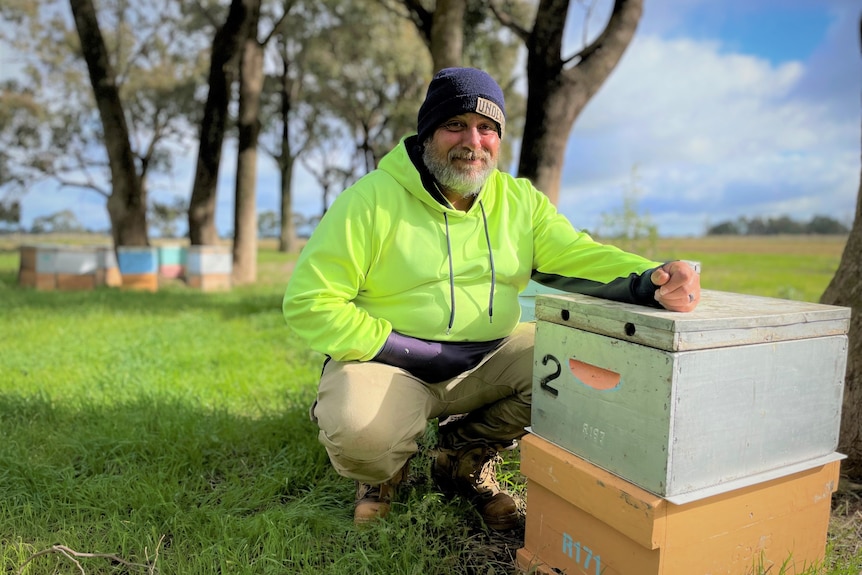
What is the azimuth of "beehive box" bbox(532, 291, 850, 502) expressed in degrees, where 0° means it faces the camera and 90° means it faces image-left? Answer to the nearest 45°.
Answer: approximately 45°

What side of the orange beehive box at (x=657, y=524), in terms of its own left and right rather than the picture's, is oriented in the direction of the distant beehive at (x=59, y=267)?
right

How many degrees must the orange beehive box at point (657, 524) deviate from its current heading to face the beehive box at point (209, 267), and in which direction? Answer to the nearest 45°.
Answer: approximately 90° to its right

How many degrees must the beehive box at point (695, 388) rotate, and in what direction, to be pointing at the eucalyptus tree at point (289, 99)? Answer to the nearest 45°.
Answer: approximately 90° to its right

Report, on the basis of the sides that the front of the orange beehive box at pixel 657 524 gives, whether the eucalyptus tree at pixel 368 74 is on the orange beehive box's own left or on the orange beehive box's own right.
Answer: on the orange beehive box's own right

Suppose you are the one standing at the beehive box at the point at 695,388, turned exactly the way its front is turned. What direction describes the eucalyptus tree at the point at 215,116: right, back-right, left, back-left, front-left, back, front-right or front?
right

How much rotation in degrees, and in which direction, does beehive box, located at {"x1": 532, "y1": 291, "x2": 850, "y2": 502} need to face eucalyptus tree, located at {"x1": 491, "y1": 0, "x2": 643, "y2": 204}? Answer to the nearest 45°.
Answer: approximately 135° to its right

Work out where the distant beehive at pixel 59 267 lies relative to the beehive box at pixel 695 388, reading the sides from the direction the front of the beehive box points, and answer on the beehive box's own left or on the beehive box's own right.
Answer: on the beehive box's own right

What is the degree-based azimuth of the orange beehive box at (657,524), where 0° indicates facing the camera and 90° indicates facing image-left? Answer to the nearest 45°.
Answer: approximately 45°

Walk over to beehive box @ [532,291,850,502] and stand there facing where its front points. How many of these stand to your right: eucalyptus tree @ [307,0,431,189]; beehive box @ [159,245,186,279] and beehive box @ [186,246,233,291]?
3

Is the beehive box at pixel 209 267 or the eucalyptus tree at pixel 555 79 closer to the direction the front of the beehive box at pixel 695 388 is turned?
the beehive box

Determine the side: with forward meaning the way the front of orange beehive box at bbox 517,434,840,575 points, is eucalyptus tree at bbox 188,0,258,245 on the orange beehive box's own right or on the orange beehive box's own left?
on the orange beehive box's own right

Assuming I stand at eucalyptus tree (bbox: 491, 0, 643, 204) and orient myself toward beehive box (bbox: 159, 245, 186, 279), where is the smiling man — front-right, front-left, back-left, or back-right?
back-left

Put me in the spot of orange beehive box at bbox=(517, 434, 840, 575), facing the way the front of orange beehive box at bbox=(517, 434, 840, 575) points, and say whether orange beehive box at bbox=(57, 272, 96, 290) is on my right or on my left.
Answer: on my right
